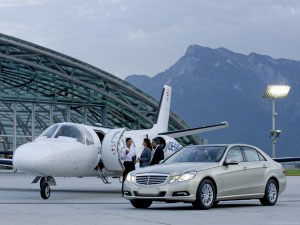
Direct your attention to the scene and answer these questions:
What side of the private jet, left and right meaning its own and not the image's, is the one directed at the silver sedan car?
left

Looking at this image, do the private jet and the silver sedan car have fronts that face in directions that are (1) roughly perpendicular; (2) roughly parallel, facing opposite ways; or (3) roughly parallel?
roughly parallel

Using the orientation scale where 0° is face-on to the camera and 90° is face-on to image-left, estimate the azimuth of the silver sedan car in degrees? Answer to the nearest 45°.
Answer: approximately 45°

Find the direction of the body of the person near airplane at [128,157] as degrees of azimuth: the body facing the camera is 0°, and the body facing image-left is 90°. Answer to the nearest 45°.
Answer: approximately 315°

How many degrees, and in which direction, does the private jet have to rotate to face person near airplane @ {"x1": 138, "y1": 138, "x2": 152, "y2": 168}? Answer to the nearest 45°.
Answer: approximately 135° to its left

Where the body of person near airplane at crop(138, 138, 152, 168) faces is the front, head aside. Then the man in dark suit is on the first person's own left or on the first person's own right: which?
on the first person's own left

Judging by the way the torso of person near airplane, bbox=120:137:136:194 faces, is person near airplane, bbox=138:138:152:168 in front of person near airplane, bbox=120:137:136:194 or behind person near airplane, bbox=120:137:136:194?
in front

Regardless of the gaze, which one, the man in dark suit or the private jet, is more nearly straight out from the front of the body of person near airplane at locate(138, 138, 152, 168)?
the private jet

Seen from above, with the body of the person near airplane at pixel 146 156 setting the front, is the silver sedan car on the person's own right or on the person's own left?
on the person's own left
